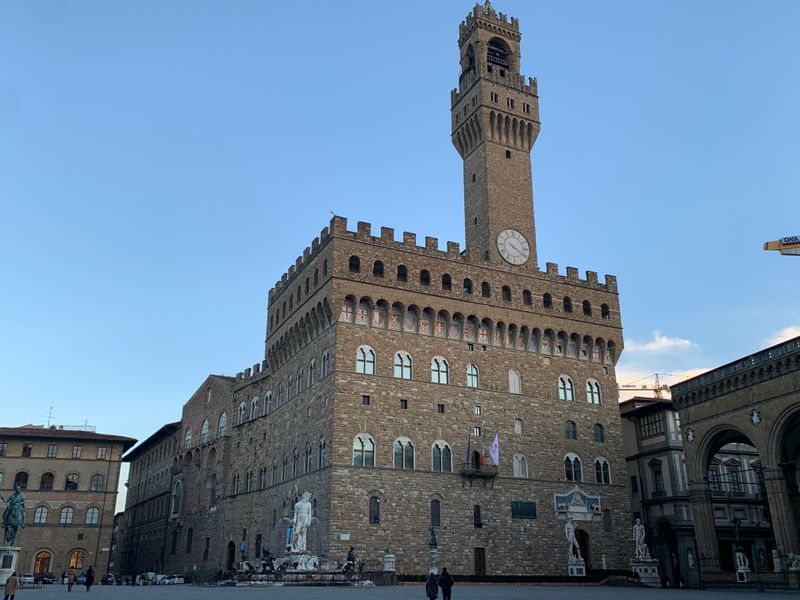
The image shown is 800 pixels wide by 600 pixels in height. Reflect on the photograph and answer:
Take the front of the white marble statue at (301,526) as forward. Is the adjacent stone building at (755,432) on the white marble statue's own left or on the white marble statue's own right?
on the white marble statue's own left

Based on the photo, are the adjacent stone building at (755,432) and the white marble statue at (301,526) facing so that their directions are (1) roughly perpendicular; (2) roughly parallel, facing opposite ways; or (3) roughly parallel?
roughly perpendicular

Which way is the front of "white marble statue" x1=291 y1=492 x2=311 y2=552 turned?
toward the camera

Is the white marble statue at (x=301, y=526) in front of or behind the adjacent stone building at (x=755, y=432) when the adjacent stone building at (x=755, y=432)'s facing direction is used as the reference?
in front

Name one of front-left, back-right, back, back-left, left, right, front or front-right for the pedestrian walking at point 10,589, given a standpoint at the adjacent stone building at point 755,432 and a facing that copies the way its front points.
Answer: front

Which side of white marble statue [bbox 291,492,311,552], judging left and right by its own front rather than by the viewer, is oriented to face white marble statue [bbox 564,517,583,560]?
left

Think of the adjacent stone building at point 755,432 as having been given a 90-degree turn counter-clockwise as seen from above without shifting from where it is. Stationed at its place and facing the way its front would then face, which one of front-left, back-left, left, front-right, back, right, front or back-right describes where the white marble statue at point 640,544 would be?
back

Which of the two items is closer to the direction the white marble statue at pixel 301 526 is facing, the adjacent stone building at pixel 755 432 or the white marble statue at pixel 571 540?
the adjacent stone building

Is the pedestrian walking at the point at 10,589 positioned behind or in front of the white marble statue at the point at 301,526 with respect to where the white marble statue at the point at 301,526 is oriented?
in front

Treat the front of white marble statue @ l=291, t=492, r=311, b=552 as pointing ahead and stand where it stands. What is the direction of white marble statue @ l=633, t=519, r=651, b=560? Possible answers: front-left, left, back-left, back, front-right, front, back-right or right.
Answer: left

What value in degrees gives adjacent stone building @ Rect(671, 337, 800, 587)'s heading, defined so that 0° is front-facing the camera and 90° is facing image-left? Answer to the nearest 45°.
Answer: approximately 45°

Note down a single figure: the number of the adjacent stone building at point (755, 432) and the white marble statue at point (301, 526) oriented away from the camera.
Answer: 0

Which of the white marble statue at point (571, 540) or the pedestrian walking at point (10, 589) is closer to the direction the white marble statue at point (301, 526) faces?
the pedestrian walking
